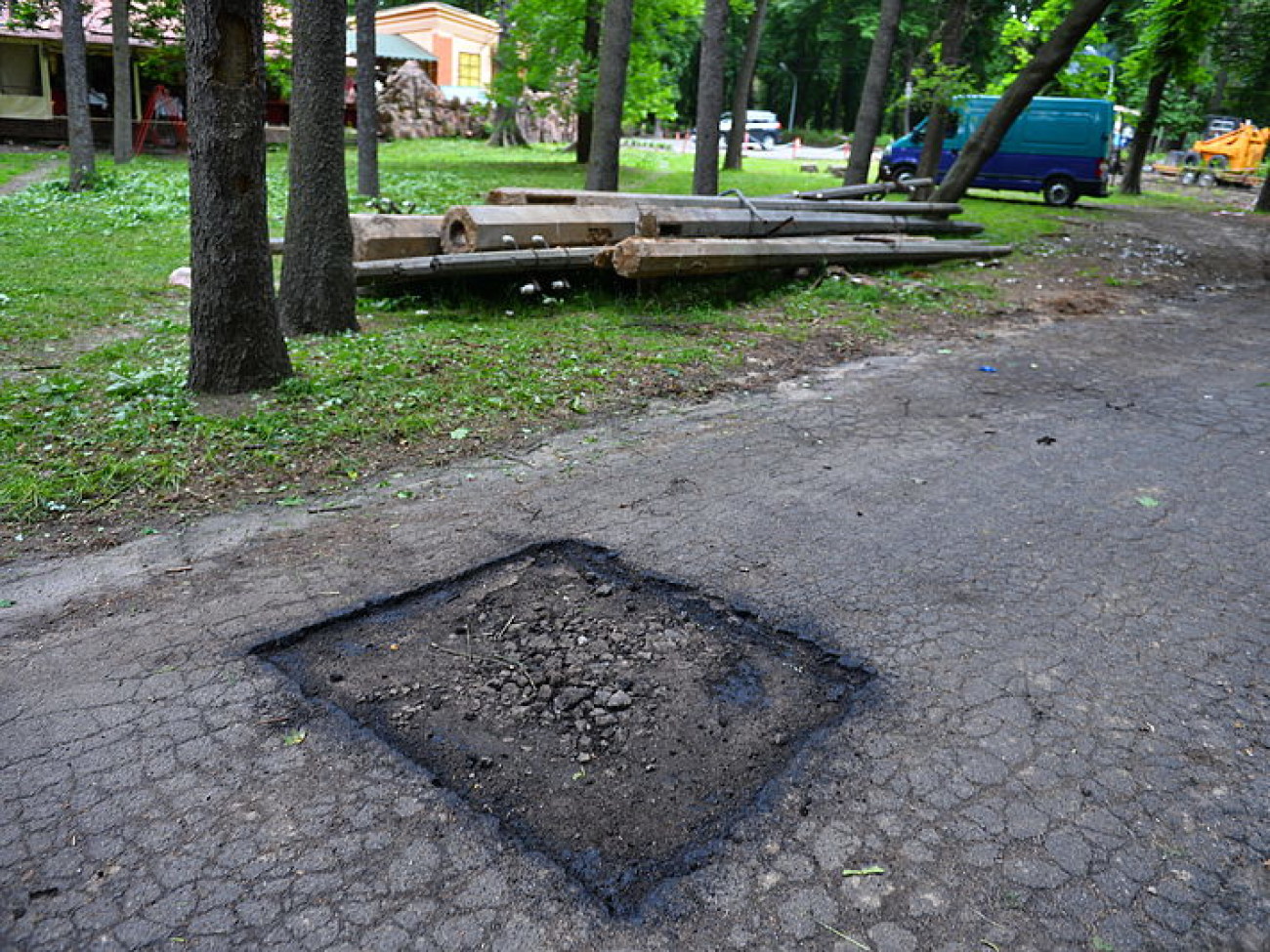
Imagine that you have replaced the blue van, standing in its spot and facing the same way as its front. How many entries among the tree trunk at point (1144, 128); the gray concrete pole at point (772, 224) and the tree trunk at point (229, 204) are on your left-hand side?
2

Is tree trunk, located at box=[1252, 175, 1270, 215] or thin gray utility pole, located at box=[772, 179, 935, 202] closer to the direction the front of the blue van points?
the thin gray utility pole

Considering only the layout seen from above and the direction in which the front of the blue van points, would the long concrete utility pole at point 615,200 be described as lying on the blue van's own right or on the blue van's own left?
on the blue van's own left

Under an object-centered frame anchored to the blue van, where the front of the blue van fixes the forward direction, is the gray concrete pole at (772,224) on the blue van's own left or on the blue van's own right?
on the blue van's own left

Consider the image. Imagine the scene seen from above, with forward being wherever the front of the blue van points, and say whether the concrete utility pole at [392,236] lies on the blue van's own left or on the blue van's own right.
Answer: on the blue van's own left

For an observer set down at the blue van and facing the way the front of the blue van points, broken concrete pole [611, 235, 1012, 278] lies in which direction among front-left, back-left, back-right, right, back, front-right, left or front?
left

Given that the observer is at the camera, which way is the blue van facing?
facing to the left of the viewer
